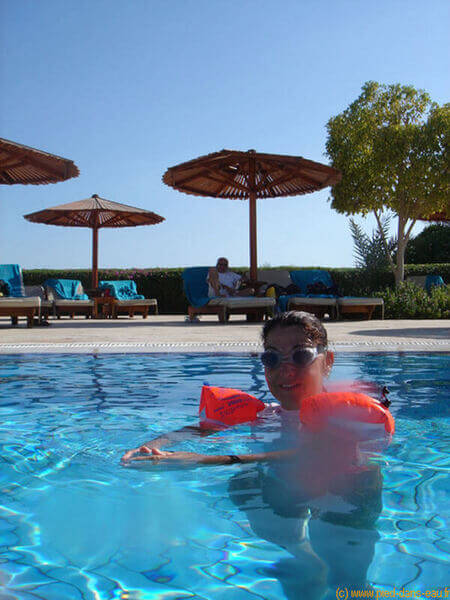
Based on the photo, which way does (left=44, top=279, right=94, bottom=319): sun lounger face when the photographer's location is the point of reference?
facing the viewer and to the right of the viewer

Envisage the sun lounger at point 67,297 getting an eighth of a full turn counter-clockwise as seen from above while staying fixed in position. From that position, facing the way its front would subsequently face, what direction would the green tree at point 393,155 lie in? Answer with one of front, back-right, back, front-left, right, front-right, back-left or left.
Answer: front

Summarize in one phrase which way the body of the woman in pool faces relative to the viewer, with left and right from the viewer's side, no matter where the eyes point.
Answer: facing the viewer and to the left of the viewer

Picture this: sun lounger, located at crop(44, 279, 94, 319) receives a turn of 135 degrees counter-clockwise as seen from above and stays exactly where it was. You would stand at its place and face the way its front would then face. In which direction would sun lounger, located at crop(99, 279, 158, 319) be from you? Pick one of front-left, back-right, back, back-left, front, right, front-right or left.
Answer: right

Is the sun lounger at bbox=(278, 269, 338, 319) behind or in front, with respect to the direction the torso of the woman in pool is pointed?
behind

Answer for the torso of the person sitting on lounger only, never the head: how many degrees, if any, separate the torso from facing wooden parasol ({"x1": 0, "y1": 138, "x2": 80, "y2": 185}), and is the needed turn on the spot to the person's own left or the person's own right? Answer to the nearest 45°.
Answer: approximately 135° to the person's own right

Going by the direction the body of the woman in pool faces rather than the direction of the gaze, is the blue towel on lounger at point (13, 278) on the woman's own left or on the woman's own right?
on the woman's own right

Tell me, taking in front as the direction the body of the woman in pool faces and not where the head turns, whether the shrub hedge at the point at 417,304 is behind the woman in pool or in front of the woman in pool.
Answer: behind
